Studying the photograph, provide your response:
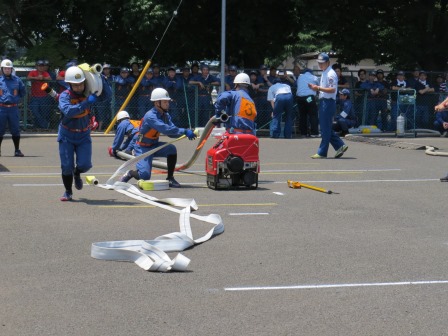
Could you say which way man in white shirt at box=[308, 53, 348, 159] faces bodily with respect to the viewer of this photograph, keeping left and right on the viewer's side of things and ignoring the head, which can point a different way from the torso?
facing to the left of the viewer

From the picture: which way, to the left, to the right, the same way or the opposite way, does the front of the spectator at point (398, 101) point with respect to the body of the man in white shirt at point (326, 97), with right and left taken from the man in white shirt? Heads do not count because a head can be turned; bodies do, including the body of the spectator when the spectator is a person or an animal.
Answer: to the left

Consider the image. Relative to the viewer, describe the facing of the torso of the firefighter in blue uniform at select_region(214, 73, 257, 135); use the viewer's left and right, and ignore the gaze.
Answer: facing away from the viewer and to the left of the viewer

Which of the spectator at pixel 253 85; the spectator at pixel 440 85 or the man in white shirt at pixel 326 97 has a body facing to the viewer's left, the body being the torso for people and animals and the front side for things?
the man in white shirt

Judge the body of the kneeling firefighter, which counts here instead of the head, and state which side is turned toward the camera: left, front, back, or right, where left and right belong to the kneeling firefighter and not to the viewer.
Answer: right

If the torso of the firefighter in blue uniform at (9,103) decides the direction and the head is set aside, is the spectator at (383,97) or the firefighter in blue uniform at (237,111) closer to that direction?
the firefighter in blue uniform

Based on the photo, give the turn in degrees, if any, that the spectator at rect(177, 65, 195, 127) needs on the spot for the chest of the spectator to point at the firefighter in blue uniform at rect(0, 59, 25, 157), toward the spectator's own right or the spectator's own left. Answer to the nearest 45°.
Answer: approximately 45° to the spectator's own right

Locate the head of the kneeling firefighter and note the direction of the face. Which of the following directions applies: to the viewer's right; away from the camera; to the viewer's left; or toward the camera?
to the viewer's right

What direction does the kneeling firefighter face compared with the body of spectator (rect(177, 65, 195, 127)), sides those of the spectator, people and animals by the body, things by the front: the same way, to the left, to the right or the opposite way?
to the left

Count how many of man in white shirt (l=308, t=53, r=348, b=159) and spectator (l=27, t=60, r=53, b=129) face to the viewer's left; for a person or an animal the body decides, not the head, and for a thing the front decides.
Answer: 1
